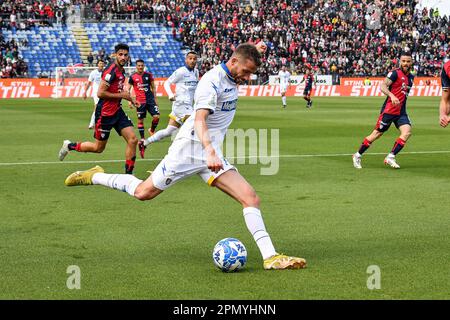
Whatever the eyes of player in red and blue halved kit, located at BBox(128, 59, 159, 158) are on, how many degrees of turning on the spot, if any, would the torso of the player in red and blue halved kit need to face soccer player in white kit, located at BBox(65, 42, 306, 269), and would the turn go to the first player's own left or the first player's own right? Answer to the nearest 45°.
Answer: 0° — they already face them

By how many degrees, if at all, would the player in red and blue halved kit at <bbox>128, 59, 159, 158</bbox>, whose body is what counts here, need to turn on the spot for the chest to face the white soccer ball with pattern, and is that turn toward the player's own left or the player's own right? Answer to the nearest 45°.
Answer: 0° — they already face it

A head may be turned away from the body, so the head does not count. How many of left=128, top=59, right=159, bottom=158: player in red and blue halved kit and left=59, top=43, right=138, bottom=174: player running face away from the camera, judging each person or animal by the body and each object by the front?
0

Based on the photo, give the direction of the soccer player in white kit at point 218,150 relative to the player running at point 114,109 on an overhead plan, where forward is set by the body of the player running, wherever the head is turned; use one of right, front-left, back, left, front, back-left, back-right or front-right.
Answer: front-right

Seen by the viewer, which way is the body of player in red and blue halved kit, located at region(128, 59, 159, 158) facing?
toward the camera

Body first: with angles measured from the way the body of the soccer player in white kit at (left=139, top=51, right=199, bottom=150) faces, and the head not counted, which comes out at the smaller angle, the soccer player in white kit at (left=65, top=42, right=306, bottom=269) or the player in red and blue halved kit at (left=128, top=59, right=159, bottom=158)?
the soccer player in white kit
